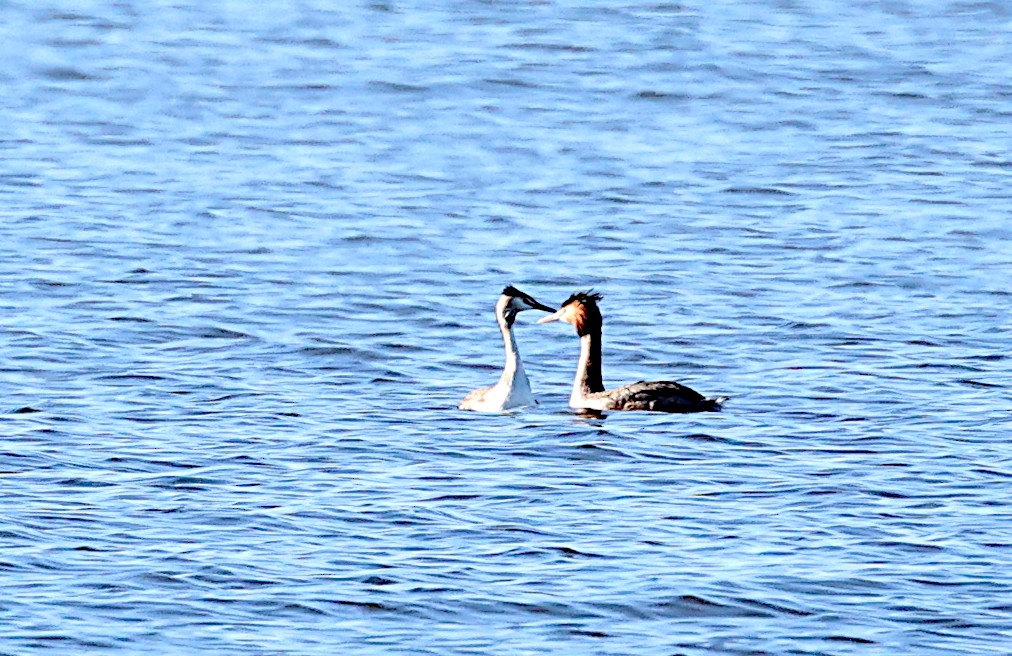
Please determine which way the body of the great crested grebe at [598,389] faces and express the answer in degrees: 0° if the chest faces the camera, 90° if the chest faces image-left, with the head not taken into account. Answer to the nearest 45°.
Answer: approximately 90°

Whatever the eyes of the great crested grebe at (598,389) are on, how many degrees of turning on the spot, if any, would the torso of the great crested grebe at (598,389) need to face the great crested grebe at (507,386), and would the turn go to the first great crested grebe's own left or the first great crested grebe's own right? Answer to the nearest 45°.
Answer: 0° — it already faces it
